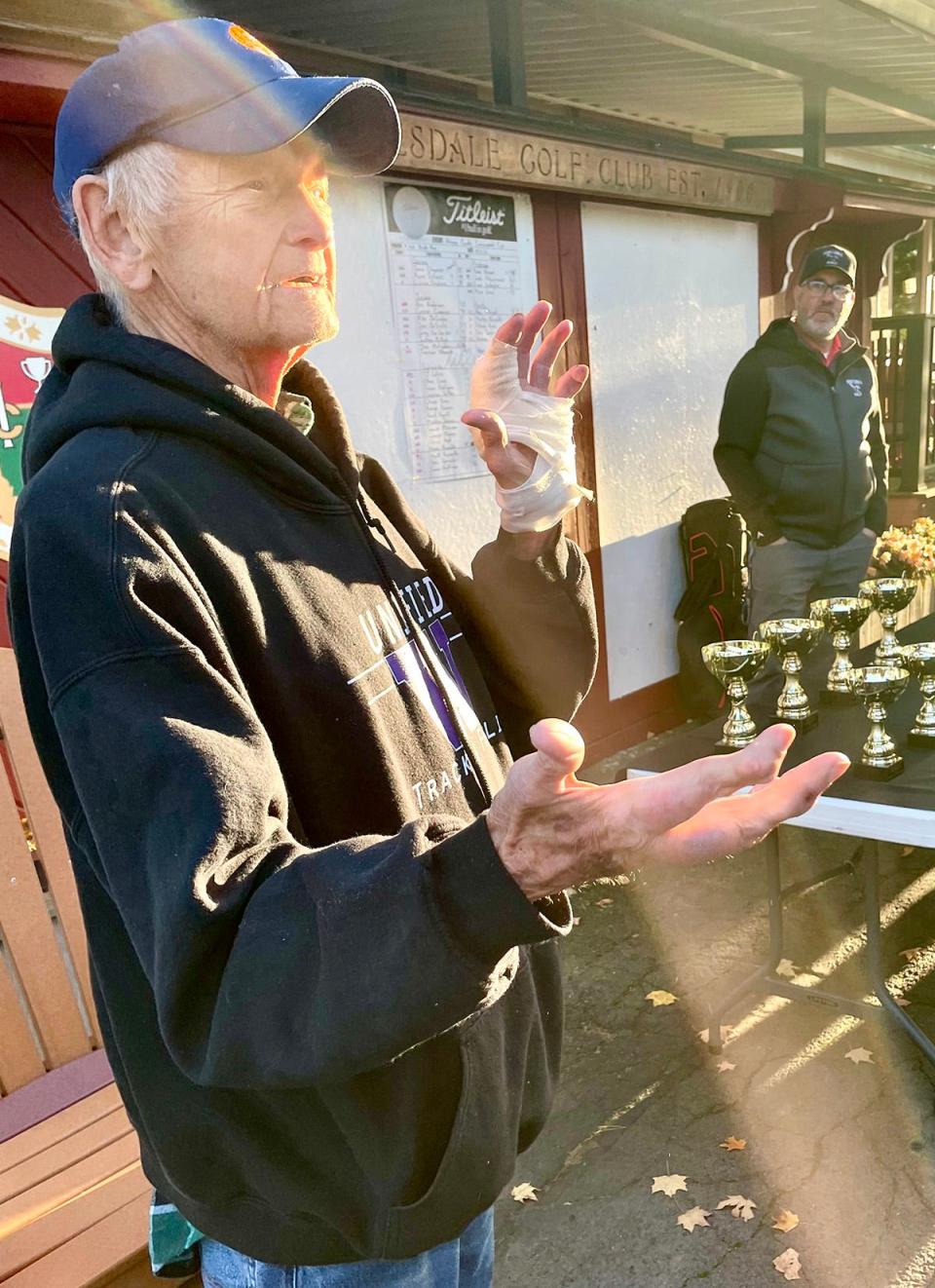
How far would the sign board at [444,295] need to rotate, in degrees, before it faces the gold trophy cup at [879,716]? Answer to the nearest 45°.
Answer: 0° — it already faces it

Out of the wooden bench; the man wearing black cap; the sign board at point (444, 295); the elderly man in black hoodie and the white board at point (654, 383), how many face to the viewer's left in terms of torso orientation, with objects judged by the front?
0

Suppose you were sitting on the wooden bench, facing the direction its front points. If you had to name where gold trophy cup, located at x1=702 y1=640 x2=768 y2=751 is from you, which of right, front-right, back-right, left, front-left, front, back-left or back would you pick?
front-left

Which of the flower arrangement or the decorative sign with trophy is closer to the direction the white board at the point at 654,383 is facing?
the flower arrangement

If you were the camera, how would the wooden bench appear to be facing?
facing the viewer and to the right of the viewer

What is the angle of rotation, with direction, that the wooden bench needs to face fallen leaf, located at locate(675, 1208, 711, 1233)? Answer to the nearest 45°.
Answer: approximately 45° to its left

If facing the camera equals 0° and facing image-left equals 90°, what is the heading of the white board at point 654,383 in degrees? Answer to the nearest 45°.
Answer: approximately 315°

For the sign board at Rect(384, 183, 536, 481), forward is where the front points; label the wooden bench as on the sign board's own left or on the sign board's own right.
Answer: on the sign board's own right

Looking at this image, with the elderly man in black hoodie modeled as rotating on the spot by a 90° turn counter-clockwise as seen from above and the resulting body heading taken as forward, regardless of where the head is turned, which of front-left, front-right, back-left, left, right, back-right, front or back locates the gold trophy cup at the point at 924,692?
front

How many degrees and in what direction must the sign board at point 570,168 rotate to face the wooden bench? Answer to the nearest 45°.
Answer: approximately 45° to its right

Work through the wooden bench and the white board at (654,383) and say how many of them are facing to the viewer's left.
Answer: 0

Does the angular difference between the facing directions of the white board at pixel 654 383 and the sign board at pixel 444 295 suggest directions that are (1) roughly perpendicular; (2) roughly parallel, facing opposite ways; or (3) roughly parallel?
roughly parallel

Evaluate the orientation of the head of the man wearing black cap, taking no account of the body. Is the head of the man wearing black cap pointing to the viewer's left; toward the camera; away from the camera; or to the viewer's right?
toward the camera

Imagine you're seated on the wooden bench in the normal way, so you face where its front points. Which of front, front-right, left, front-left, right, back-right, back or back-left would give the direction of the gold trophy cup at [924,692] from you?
front-left
